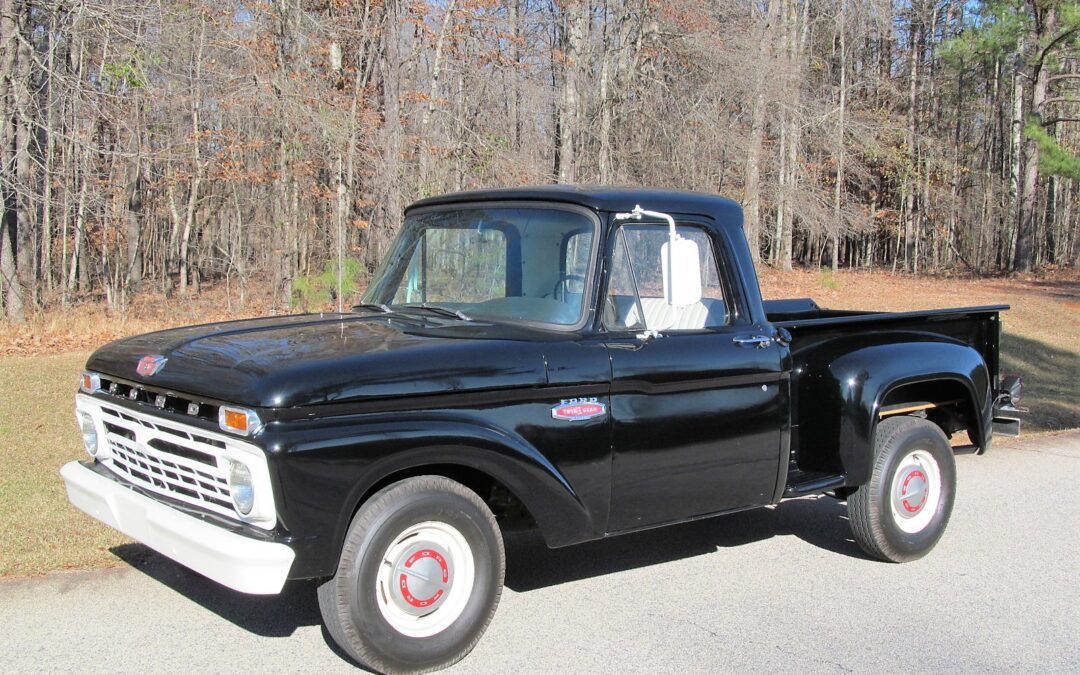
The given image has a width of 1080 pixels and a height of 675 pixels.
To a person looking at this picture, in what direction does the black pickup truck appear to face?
facing the viewer and to the left of the viewer
